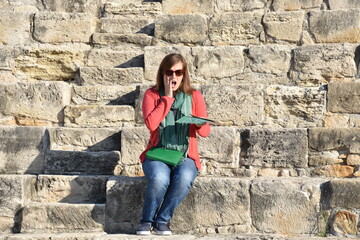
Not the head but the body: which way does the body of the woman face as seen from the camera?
toward the camera

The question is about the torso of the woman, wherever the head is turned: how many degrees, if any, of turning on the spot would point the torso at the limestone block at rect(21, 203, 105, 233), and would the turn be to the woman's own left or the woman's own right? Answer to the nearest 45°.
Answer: approximately 90° to the woman's own right

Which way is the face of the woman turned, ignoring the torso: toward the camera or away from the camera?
toward the camera

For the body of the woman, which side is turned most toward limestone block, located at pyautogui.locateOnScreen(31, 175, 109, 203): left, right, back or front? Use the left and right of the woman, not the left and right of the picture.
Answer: right
